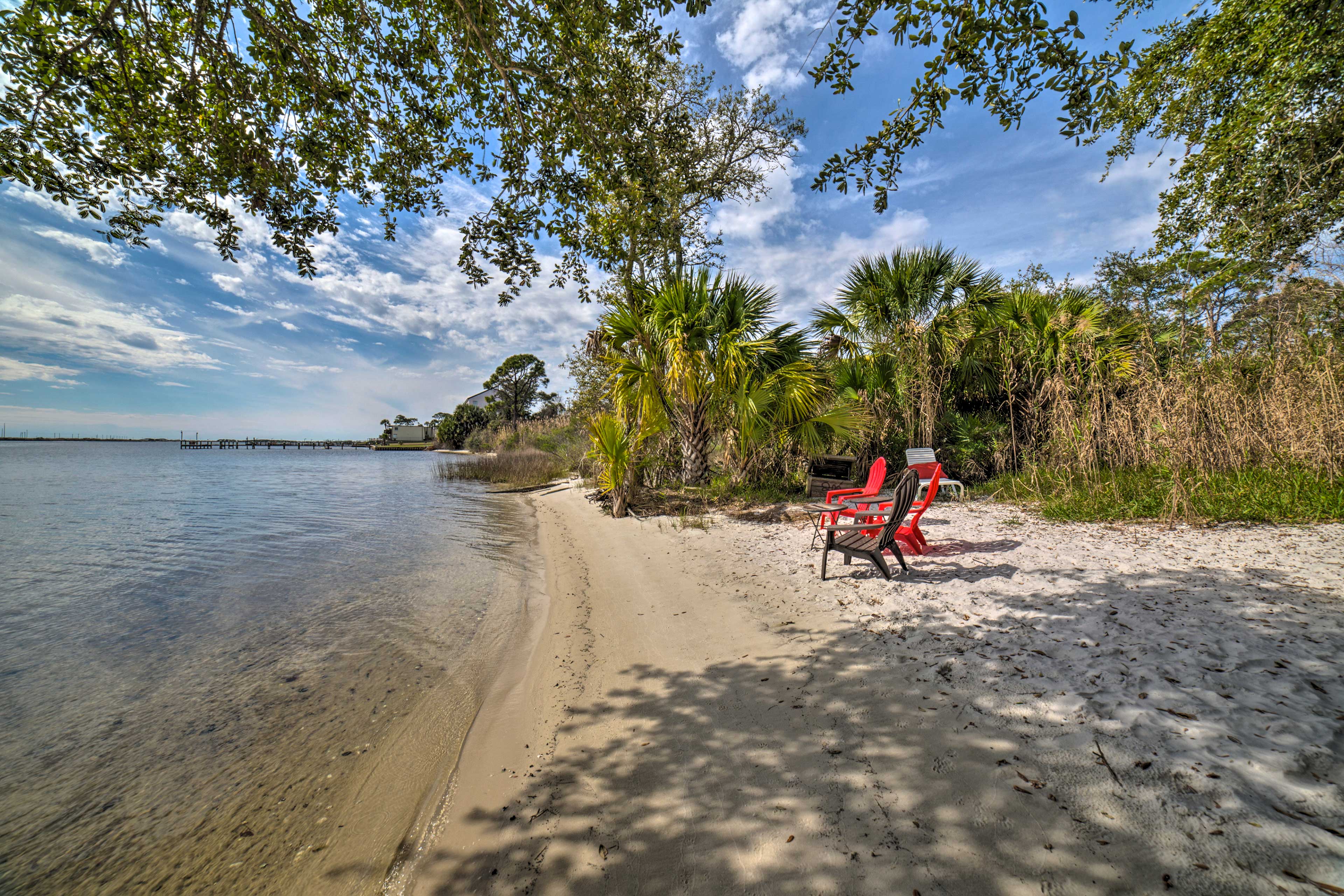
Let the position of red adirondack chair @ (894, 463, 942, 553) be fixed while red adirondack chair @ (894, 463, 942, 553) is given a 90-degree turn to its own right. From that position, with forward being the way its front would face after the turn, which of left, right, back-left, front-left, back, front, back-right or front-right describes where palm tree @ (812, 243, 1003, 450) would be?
front

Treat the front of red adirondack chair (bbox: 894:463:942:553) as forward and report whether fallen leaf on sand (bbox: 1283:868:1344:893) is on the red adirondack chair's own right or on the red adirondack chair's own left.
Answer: on the red adirondack chair's own left

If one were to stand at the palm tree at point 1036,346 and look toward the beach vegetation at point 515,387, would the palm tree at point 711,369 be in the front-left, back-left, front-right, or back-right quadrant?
front-left

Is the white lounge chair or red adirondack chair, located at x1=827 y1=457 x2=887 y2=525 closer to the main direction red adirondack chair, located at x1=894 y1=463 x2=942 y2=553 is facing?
the red adirondack chair

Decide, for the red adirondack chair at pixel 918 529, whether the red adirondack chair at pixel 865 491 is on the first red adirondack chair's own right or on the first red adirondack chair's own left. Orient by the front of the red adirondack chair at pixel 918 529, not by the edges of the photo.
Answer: on the first red adirondack chair's own right

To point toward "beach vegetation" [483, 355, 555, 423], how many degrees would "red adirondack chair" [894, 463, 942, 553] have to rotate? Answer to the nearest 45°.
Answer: approximately 45° to its right

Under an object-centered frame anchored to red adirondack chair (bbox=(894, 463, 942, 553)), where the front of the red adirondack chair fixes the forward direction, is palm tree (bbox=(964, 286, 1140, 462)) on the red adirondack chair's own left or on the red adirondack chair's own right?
on the red adirondack chair's own right

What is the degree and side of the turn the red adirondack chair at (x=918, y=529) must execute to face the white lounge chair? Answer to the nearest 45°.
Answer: approximately 90° to its right

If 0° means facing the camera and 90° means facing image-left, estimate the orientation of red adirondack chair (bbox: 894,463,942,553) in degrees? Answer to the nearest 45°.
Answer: approximately 90°
